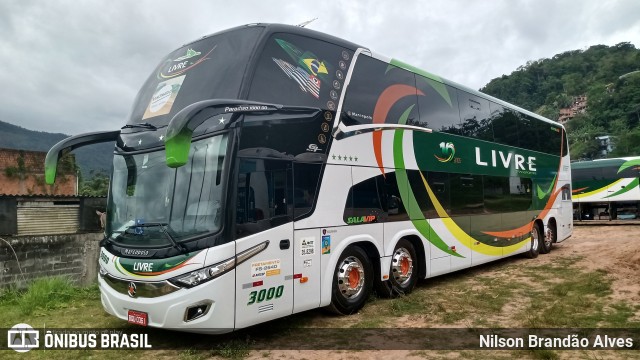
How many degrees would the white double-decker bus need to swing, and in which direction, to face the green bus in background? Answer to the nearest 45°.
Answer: approximately 180°

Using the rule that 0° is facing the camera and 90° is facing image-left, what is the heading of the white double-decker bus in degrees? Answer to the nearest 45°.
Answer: approximately 45°
